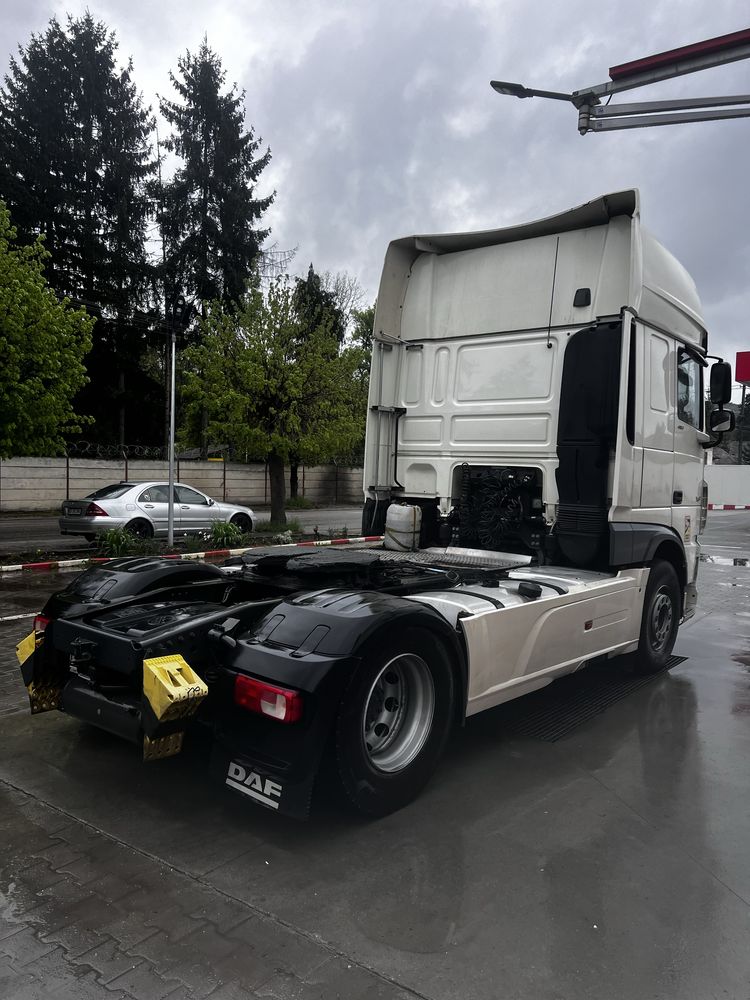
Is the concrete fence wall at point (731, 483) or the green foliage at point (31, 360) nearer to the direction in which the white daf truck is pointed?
the concrete fence wall

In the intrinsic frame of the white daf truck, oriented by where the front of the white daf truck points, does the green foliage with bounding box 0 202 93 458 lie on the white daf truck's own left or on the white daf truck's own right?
on the white daf truck's own left

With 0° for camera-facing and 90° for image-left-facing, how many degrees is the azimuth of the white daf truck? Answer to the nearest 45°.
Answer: approximately 225°

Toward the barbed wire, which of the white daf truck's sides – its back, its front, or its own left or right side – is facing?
left

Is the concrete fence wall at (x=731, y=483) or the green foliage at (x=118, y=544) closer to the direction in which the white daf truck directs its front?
the concrete fence wall

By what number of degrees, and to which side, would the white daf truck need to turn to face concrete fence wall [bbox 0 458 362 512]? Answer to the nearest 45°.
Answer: approximately 45° to its left

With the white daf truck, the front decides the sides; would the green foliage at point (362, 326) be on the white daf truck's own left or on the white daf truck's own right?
on the white daf truck's own left

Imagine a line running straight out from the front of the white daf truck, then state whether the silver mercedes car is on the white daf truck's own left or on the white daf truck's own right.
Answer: on the white daf truck's own left

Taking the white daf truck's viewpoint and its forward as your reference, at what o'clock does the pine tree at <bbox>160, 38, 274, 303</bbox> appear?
The pine tree is roughly at 10 o'clock from the white daf truck.
